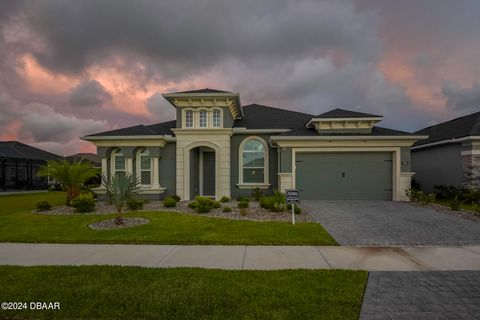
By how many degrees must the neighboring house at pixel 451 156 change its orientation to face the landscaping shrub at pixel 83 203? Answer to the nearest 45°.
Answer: approximately 90° to its right

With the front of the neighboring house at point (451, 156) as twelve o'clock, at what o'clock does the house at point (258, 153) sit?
The house is roughly at 3 o'clock from the neighboring house.

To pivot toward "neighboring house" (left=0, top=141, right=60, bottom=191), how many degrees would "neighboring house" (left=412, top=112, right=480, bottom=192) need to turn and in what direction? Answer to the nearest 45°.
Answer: approximately 135° to its right

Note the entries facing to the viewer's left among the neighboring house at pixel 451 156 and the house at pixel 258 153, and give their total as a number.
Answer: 0

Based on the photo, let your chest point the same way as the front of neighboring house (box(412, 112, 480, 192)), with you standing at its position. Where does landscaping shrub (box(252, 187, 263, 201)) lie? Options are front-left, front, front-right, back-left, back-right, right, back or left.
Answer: right

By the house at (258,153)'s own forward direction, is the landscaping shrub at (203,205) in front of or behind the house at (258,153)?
in front

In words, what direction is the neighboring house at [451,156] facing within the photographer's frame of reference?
facing the viewer and to the right of the viewer

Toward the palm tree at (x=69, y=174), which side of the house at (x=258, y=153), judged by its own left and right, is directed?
right

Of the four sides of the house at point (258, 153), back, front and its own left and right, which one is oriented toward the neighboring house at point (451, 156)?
left

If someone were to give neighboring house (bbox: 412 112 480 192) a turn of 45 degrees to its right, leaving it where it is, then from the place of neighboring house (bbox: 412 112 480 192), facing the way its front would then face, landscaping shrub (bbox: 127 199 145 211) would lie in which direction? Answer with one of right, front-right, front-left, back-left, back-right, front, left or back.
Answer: front-right

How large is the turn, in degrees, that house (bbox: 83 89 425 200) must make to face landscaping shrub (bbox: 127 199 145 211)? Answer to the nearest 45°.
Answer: approximately 45° to its right

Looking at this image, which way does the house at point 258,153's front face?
toward the camera

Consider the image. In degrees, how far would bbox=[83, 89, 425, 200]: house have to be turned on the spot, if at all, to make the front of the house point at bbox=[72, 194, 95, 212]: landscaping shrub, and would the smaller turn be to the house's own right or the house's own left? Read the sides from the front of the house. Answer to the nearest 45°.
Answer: approximately 45° to the house's own right
